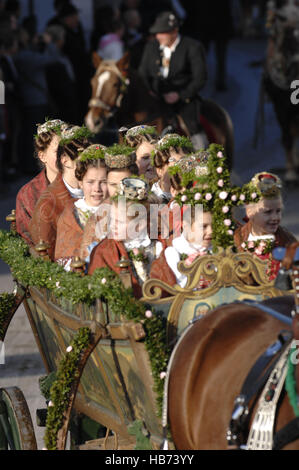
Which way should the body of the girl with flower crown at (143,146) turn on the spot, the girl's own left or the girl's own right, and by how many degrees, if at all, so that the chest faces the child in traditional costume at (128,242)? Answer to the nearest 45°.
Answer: approximately 45° to the girl's own right

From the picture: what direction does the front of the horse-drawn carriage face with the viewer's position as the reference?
facing the viewer and to the right of the viewer

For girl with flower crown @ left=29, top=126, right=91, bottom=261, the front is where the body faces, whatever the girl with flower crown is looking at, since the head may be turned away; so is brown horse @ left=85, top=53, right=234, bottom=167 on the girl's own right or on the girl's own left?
on the girl's own left

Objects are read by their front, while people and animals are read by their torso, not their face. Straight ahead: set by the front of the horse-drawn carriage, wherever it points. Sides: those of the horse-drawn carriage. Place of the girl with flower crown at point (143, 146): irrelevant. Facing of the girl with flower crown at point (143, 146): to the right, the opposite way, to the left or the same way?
the same way

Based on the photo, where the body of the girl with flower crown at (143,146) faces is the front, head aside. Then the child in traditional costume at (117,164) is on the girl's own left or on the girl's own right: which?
on the girl's own right

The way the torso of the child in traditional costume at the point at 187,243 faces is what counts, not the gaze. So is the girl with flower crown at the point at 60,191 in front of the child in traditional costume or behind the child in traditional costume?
behind

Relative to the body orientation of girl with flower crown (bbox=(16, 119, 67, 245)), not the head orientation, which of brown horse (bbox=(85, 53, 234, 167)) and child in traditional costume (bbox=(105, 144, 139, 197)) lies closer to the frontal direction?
the child in traditional costume

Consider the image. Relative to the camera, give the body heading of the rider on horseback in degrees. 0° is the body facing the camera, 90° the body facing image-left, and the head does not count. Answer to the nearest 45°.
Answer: approximately 45°

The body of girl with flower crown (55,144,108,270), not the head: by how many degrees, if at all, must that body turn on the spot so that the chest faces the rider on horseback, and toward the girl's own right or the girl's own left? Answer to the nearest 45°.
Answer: approximately 135° to the girl's own left

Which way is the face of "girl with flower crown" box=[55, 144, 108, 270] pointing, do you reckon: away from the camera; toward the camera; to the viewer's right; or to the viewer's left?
toward the camera

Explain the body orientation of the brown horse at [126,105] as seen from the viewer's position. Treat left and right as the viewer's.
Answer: facing the viewer and to the left of the viewer

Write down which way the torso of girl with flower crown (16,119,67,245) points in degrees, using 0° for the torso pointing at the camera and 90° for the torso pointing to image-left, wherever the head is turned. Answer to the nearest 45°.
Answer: approximately 315°

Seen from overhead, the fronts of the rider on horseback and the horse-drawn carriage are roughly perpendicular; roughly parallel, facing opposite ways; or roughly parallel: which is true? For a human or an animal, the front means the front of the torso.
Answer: roughly perpendicular

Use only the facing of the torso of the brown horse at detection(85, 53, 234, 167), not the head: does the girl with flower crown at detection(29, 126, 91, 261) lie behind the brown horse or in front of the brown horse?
in front

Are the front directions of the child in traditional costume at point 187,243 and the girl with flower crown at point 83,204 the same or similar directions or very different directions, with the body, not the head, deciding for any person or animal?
same or similar directions

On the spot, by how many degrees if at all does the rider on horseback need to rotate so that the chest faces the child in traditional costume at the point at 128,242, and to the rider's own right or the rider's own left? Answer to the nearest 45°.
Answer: approximately 45° to the rider's own left
